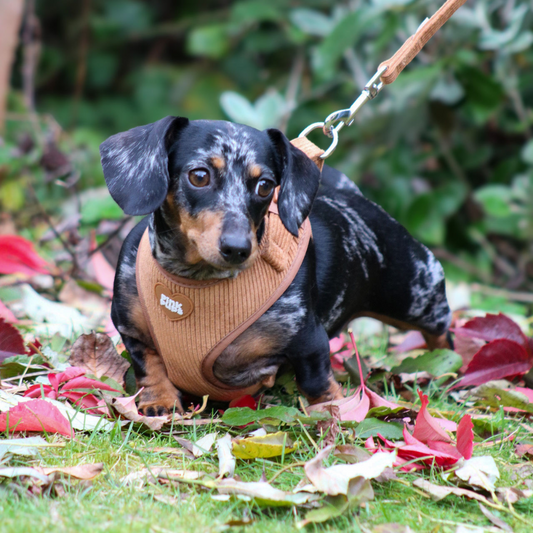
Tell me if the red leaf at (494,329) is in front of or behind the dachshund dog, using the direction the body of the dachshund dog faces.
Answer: behind

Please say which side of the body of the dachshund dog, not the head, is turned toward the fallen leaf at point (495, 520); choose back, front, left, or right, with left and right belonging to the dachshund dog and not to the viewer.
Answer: left

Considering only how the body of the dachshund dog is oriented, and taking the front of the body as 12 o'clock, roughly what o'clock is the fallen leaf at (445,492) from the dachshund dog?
The fallen leaf is roughly at 9 o'clock from the dachshund dog.

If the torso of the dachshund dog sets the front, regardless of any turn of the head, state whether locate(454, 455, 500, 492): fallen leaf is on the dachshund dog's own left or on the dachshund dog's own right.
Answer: on the dachshund dog's own left

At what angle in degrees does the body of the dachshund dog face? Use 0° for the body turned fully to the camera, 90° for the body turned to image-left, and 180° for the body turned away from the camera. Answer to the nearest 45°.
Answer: approximately 45°

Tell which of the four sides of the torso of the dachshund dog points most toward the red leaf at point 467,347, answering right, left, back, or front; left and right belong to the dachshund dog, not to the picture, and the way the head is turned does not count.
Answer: back

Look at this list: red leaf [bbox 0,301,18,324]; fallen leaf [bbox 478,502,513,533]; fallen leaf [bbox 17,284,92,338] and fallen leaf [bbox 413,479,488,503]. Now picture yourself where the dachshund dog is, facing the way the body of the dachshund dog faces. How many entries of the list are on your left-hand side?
2

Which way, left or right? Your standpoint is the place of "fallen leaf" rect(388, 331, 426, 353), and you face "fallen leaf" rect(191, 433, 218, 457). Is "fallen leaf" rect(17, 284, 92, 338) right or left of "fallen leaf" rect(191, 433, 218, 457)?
right
